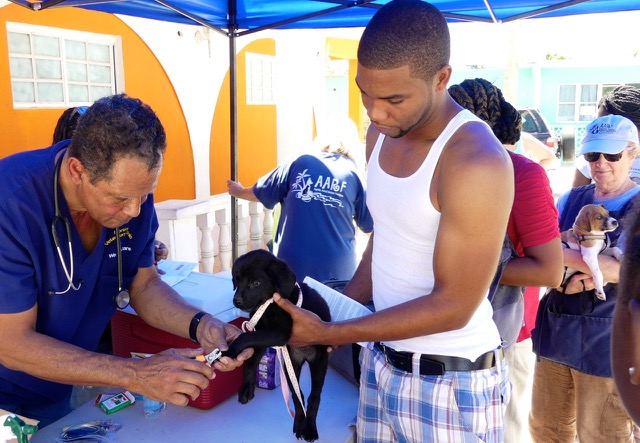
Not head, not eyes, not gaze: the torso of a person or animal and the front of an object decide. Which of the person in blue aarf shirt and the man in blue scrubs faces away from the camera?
the person in blue aarf shirt

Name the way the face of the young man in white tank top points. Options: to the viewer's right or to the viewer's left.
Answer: to the viewer's left

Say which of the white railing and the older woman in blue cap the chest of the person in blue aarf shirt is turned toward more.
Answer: the white railing

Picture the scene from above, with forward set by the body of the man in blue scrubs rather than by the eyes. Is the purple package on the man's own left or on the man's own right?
on the man's own left

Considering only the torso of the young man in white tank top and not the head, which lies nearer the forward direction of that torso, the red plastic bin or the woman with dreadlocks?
the red plastic bin

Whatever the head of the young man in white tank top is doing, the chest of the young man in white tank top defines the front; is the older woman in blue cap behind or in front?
behind

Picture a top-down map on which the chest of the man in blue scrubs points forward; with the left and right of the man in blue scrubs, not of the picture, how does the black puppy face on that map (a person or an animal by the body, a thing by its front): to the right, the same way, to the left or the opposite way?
to the right

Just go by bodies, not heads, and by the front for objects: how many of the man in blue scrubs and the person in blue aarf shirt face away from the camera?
1

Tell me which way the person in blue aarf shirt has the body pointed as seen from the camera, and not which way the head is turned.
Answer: away from the camera
